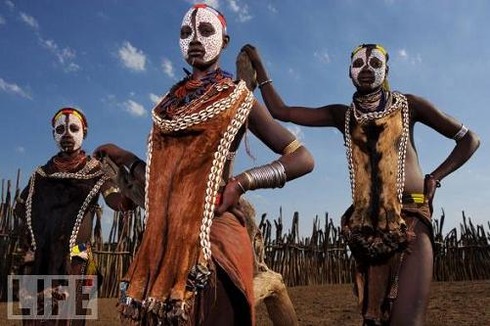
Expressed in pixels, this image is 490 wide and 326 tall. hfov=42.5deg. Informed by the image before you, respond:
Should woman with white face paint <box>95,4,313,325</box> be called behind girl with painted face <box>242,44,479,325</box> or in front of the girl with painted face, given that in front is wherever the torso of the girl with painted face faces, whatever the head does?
in front

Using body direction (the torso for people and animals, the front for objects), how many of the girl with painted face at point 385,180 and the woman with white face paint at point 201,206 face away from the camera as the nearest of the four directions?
0

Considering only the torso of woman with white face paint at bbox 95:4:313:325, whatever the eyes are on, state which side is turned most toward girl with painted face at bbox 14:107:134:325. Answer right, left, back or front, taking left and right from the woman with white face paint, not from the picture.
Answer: right

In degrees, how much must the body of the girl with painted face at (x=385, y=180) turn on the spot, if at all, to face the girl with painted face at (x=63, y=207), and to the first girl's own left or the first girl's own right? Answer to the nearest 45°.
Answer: approximately 90° to the first girl's own right

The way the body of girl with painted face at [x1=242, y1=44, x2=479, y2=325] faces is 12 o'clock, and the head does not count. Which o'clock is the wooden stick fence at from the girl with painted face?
The wooden stick fence is roughly at 6 o'clock from the girl with painted face.

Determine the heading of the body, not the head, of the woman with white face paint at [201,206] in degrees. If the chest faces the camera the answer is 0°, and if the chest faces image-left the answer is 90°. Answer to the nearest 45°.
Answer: approximately 45°

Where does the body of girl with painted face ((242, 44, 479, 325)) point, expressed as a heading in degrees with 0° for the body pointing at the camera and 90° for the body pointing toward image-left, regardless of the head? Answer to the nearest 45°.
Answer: approximately 0°
